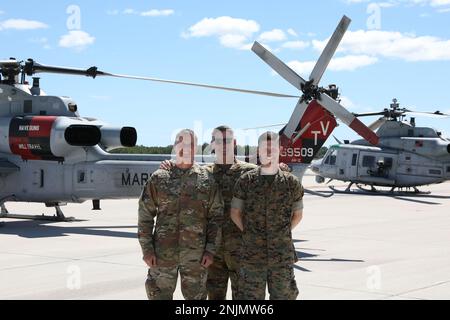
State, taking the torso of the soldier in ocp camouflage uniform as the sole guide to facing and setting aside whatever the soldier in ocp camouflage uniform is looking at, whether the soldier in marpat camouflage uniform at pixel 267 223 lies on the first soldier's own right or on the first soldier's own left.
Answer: on the first soldier's own left

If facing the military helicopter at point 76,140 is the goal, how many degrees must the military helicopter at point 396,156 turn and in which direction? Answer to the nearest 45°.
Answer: approximately 45° to its left

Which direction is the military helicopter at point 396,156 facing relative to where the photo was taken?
to the viewer's left

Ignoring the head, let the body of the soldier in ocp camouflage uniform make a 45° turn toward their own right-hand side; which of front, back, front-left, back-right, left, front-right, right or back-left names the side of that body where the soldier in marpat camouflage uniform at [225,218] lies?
back

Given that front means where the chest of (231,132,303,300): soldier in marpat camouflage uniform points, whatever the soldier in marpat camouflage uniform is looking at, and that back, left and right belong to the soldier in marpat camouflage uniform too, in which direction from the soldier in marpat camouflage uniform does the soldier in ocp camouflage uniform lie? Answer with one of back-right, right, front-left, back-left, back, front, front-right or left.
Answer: right

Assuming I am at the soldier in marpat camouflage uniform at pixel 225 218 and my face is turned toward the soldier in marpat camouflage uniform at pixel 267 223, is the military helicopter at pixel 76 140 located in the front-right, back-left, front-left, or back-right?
back-left

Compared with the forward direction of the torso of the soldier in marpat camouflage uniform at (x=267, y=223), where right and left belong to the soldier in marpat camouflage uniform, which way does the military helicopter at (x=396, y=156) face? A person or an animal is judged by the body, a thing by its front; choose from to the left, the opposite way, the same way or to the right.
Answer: to the right

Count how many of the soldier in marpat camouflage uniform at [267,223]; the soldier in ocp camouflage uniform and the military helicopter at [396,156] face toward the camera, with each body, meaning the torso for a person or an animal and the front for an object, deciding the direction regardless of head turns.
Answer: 2

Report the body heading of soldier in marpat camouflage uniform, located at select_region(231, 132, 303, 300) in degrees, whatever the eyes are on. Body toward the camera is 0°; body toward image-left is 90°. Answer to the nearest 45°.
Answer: approximately 0°
